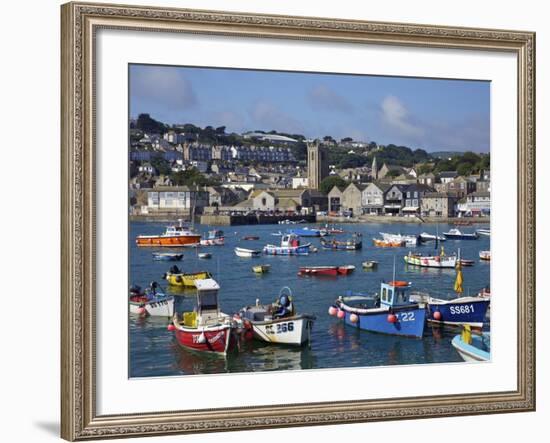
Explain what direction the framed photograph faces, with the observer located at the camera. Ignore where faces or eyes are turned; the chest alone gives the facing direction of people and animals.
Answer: facing the viewer and to the right of the viewer
